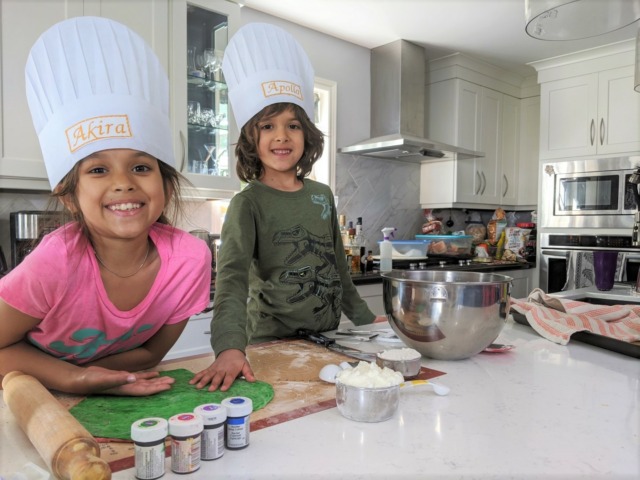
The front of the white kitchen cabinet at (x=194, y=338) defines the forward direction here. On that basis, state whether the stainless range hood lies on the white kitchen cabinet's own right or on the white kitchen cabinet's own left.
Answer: on the white kitchen cabinet's own left

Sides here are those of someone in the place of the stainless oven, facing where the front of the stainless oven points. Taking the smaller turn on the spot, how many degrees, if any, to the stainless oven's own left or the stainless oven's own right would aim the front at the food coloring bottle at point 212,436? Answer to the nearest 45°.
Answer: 0° — it already faces it

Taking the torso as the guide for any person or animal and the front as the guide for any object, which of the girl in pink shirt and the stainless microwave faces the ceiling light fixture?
the stainless microwave

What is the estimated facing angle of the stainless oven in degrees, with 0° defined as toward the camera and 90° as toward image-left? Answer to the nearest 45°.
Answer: approximately 0°

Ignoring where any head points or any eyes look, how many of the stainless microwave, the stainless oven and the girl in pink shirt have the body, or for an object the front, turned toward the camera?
3

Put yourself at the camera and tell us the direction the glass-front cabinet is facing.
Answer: facing the viewer and to the right of the viewer

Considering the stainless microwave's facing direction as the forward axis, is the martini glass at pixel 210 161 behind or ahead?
ahead

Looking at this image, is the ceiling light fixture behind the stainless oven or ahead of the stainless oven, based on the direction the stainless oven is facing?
ahead

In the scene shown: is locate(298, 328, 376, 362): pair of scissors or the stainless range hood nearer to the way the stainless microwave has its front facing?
the pair of scissors

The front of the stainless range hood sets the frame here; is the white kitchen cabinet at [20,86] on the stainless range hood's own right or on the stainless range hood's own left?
on the stainless range hood's own right
